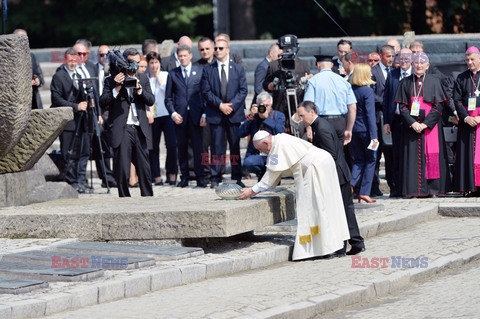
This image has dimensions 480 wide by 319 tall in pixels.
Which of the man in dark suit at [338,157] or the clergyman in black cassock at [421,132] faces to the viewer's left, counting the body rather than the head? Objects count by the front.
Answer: the man in dark suit

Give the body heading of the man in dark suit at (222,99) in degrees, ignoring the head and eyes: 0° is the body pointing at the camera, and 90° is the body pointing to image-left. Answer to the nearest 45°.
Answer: approximately 0°

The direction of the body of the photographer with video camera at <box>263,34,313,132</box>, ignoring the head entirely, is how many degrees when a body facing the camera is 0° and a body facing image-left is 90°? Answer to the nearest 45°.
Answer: approximately 0°

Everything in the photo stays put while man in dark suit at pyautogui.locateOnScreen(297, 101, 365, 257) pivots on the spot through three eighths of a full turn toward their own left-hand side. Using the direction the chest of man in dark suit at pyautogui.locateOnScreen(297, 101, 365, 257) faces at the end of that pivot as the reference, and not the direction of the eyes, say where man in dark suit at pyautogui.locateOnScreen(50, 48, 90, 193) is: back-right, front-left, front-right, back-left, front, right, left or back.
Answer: back

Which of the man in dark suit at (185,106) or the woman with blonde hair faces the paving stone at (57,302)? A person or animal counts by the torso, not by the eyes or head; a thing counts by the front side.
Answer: the man in dark suit

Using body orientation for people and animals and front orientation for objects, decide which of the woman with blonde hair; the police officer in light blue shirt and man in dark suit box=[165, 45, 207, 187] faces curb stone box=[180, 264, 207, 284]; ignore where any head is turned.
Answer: the man in dark suit
